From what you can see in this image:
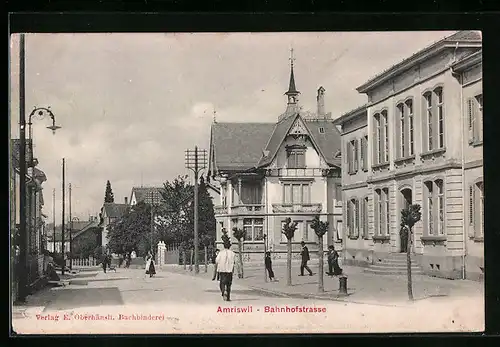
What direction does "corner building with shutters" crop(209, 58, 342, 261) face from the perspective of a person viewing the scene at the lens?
facing the viewer

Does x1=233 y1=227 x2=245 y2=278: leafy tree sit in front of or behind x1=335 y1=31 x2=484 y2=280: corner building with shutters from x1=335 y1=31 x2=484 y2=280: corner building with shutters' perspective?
in front

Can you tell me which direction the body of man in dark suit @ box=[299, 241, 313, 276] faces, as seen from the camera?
to the viewer's left

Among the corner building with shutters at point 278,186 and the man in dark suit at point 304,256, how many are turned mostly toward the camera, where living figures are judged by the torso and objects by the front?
1

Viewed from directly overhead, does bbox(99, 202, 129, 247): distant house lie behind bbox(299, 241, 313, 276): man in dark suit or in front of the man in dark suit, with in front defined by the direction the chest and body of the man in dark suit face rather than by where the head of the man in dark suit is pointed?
in front

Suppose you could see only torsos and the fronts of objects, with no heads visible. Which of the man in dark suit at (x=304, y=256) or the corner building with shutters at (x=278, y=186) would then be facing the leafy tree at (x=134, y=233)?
the man in dark suit

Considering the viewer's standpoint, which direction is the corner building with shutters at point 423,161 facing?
facing the viewer and to the left of the viewer

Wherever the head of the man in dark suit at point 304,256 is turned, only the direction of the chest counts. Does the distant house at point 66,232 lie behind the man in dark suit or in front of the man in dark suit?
in front

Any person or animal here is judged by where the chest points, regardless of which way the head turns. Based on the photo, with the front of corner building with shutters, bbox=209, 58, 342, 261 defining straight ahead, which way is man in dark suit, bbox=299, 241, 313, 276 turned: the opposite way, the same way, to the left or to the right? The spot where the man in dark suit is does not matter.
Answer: to the right

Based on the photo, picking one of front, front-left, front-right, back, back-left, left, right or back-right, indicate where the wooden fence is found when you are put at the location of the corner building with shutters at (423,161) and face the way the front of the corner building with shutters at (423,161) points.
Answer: front-right

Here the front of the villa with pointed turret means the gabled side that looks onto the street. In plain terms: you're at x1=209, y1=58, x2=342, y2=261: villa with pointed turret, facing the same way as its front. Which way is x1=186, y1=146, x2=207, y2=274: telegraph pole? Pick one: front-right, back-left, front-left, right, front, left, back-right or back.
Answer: right
